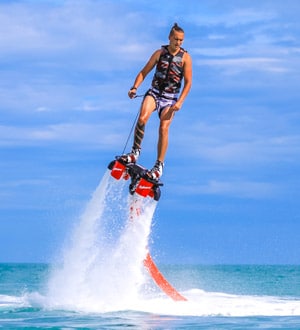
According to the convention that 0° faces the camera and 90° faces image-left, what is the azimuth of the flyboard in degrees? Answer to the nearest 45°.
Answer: approximately 0°

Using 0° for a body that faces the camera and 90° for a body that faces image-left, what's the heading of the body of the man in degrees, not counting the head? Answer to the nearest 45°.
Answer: approximately 0°
